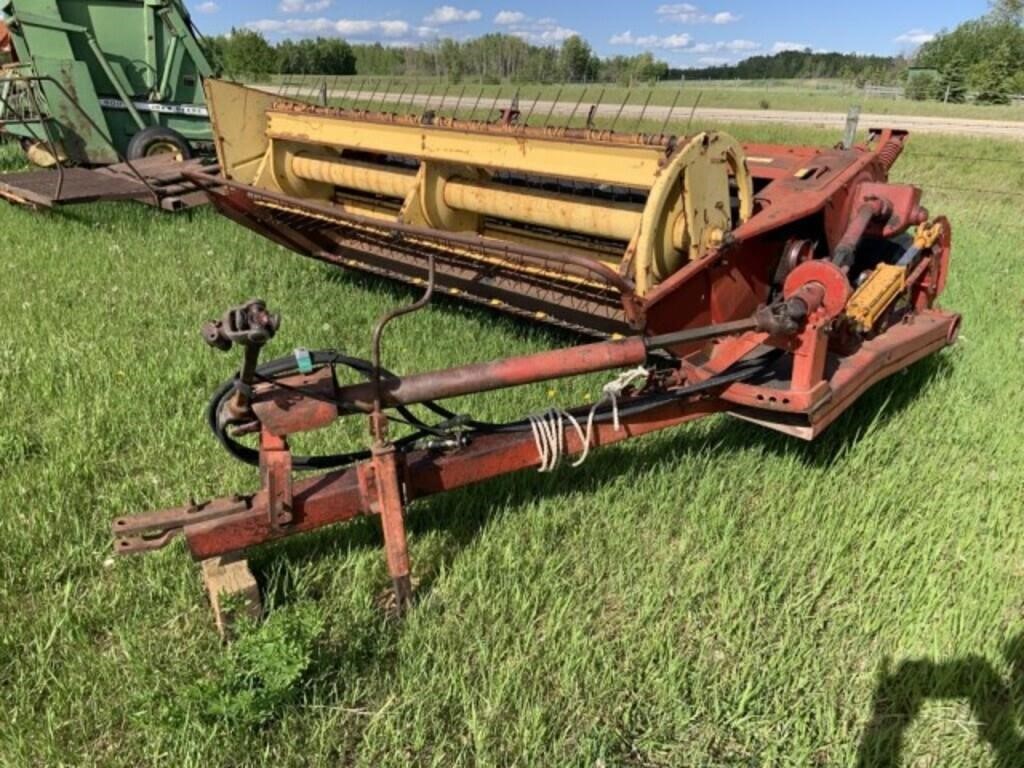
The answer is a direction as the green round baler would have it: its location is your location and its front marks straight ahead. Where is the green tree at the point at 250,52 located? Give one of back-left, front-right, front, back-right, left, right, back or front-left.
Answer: right

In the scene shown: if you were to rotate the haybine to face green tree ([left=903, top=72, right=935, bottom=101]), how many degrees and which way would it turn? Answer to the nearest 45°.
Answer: approximately 180°

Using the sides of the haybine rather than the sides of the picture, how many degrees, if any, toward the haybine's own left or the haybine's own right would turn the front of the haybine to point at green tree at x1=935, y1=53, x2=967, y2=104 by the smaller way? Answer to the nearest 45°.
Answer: approximately 180°

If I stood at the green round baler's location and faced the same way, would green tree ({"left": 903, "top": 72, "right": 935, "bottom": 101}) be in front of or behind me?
behind

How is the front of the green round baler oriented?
to the viewer's left

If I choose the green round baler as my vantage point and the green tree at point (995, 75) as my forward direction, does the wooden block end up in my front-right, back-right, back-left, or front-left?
back-right

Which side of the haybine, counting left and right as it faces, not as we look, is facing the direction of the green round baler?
right

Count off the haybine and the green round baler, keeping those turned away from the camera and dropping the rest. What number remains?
0

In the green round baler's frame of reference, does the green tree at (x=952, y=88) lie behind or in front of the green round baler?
behind

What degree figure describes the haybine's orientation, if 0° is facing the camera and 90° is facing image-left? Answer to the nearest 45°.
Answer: approximately 45°
